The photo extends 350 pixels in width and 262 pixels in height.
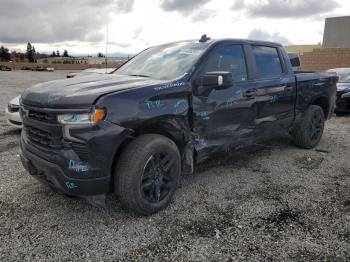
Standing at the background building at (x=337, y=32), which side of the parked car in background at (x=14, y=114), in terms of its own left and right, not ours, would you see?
back

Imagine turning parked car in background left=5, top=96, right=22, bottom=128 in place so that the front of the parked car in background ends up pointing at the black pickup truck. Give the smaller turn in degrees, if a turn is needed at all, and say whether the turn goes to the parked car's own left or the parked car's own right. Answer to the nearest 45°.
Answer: approximately 45° to the parked car's own left

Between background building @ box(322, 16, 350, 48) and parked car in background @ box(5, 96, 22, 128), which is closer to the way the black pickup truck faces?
the parked car in background

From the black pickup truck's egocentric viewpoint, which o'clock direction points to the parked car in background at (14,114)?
The parked car in background is roughly at 3 o'clock from the black pickup truck.

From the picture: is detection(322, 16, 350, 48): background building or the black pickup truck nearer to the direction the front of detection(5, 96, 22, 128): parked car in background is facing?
the black pickup truck

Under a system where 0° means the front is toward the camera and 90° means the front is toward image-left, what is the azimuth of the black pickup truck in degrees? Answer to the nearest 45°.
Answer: approximately 45°

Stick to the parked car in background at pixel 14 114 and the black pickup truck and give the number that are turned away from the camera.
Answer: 0

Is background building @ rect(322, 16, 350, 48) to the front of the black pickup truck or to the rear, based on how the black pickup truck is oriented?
to the rear

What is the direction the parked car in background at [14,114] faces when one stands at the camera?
facing the viewer and to the left of the viewer

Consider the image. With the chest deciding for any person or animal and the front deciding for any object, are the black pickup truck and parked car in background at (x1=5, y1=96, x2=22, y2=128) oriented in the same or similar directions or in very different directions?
same or similar directions
